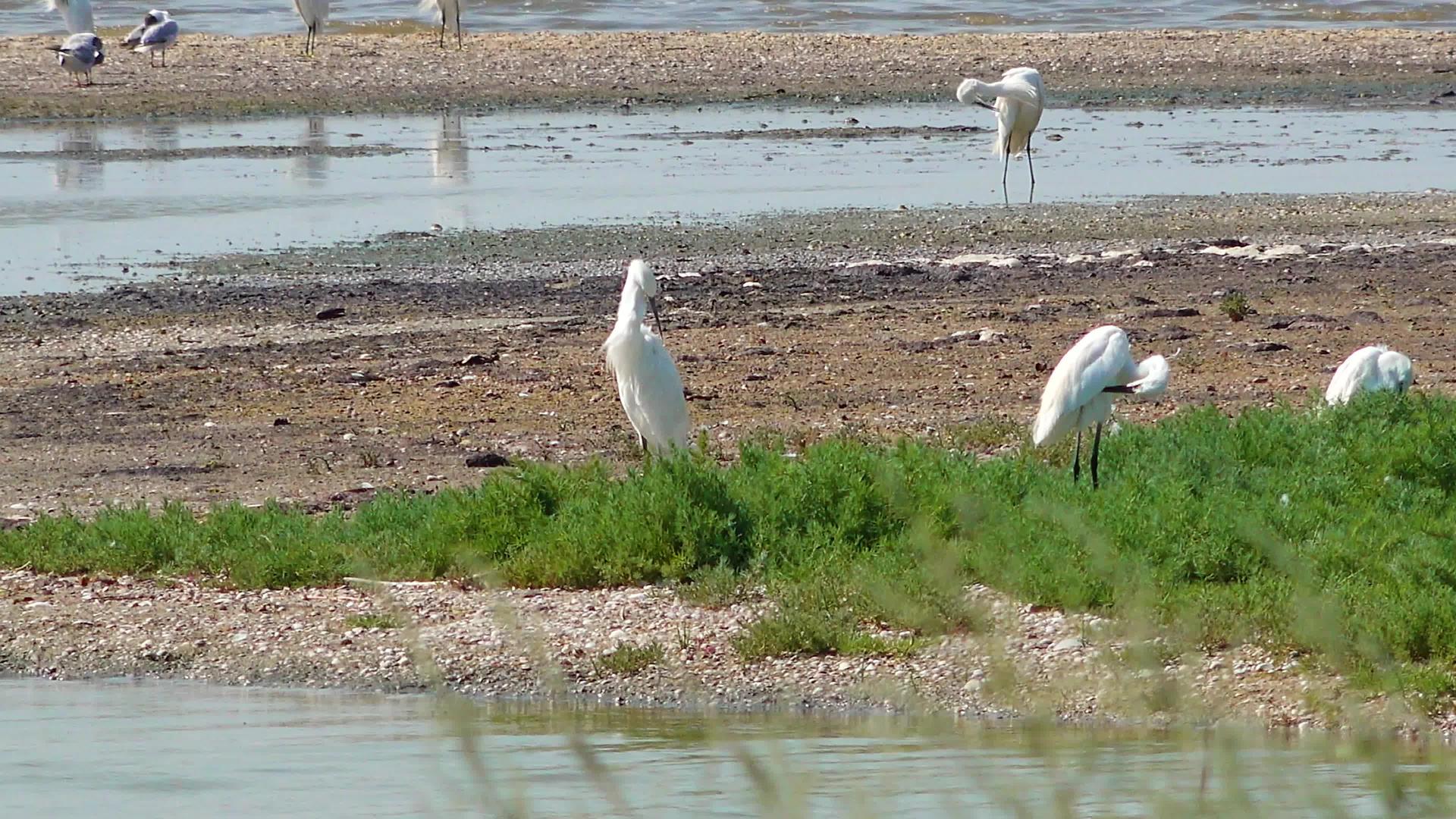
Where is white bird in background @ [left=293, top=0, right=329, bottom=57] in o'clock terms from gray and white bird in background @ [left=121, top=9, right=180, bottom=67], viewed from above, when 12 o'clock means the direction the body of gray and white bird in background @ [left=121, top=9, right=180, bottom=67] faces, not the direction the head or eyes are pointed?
white bird in background @ [left=293, top=0, right=329, bottom=57] is roughly at 11 o'clock from gray and white bird in background @ [left=121, top=9, right=180, bottom=67].

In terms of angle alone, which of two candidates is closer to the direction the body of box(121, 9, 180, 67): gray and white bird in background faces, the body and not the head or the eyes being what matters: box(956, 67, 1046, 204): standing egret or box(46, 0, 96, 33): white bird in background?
the standing egret

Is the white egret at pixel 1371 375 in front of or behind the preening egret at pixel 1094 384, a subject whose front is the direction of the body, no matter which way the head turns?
in front

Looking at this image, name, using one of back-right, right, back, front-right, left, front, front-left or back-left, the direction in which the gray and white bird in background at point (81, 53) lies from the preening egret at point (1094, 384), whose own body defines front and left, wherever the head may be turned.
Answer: back-left

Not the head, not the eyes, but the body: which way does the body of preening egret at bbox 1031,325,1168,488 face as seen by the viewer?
to the viewer's right

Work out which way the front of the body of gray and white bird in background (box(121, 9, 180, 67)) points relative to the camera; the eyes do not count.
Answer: to the viewer's right

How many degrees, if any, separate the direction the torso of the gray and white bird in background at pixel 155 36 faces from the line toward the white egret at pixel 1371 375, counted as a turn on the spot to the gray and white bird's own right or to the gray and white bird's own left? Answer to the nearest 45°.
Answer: approximately 90° to the gray and white bird's own right

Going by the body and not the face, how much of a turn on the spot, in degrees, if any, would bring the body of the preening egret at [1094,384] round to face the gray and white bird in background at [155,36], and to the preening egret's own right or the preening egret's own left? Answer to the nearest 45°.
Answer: approximately 135° to the preening egret's own left

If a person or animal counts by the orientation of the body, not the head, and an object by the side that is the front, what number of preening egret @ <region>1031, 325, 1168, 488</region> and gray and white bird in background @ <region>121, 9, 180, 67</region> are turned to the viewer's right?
2
